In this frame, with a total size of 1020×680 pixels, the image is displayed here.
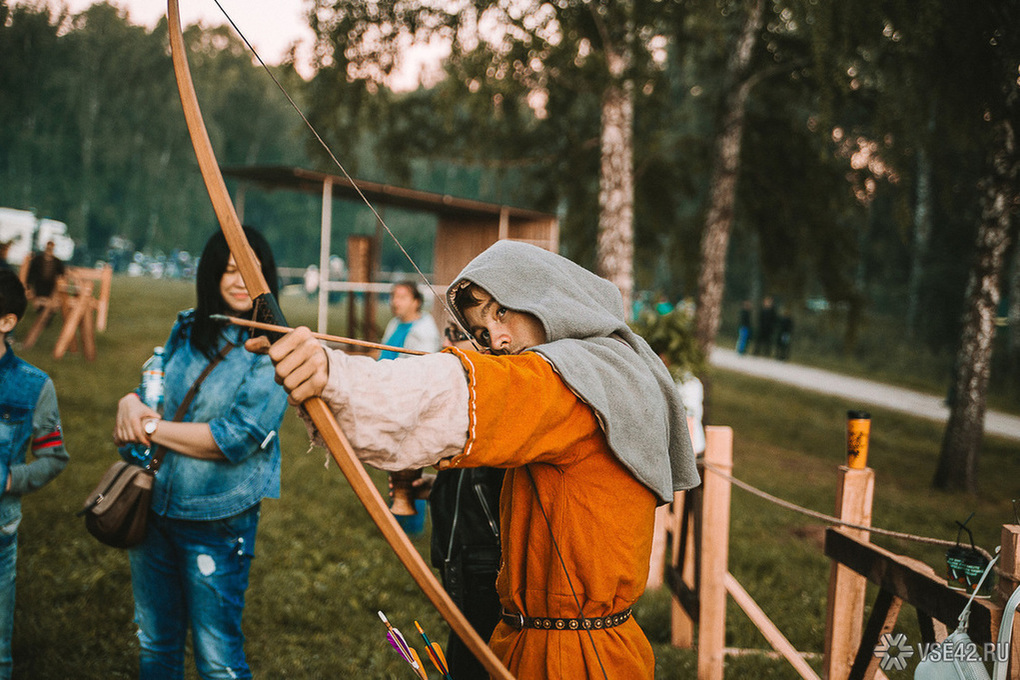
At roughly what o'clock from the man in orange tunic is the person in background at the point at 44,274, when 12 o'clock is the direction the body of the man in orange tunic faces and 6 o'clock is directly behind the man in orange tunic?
The person in background is roughly at 2 o'clock from the man in orange tunic.

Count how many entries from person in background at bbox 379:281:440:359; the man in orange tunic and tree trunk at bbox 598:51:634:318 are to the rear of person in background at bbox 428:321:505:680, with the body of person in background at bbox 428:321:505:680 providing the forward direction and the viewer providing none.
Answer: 2

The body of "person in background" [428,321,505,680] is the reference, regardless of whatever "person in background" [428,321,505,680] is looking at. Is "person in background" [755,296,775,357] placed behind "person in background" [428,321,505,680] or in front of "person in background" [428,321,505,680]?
behind

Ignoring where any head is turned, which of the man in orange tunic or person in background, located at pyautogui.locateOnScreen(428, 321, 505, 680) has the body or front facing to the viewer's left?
the man in orange tunic

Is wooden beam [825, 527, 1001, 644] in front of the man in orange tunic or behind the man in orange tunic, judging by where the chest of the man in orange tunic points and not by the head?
behind

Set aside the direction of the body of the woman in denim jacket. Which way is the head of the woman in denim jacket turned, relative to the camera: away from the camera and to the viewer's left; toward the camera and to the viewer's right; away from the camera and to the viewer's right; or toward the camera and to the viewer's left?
toward the camera and to the viewer's right

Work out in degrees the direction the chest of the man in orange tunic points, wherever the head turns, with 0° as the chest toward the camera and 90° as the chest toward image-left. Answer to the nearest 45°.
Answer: approximately 90°
